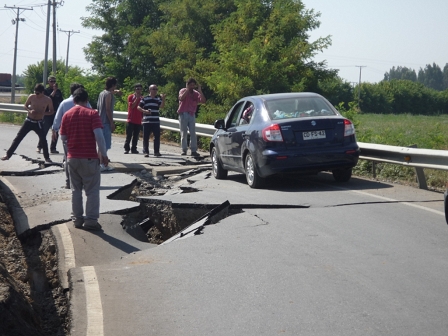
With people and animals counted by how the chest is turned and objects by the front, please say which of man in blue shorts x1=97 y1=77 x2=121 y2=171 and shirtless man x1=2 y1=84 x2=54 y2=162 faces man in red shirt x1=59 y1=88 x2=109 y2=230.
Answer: the shirtless man

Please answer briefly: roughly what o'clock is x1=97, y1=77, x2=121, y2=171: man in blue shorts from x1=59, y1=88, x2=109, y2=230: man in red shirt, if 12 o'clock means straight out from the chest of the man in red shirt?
The man in blue shorts is roughly at 12 o'clock from the man in red shirt.

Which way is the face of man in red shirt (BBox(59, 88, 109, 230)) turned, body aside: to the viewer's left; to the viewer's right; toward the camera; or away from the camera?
away from the camera

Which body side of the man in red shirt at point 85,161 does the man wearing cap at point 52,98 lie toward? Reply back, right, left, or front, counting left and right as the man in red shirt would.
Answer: front

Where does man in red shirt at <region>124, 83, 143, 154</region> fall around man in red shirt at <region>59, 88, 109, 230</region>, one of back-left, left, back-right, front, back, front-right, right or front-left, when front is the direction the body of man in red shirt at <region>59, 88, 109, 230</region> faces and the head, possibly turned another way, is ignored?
front

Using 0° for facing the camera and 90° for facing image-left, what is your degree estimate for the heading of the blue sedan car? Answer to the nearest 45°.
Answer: approximately 135°

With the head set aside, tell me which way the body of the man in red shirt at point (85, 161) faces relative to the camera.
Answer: away from the camera

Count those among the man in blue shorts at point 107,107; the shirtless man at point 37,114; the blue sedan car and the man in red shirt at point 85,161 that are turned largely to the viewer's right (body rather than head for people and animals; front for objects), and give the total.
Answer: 1

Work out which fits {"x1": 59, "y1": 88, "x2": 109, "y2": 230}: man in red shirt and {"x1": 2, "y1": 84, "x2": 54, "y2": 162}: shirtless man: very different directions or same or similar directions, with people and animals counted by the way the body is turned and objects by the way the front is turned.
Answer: very different directions

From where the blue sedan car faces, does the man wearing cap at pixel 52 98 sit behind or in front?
in front
